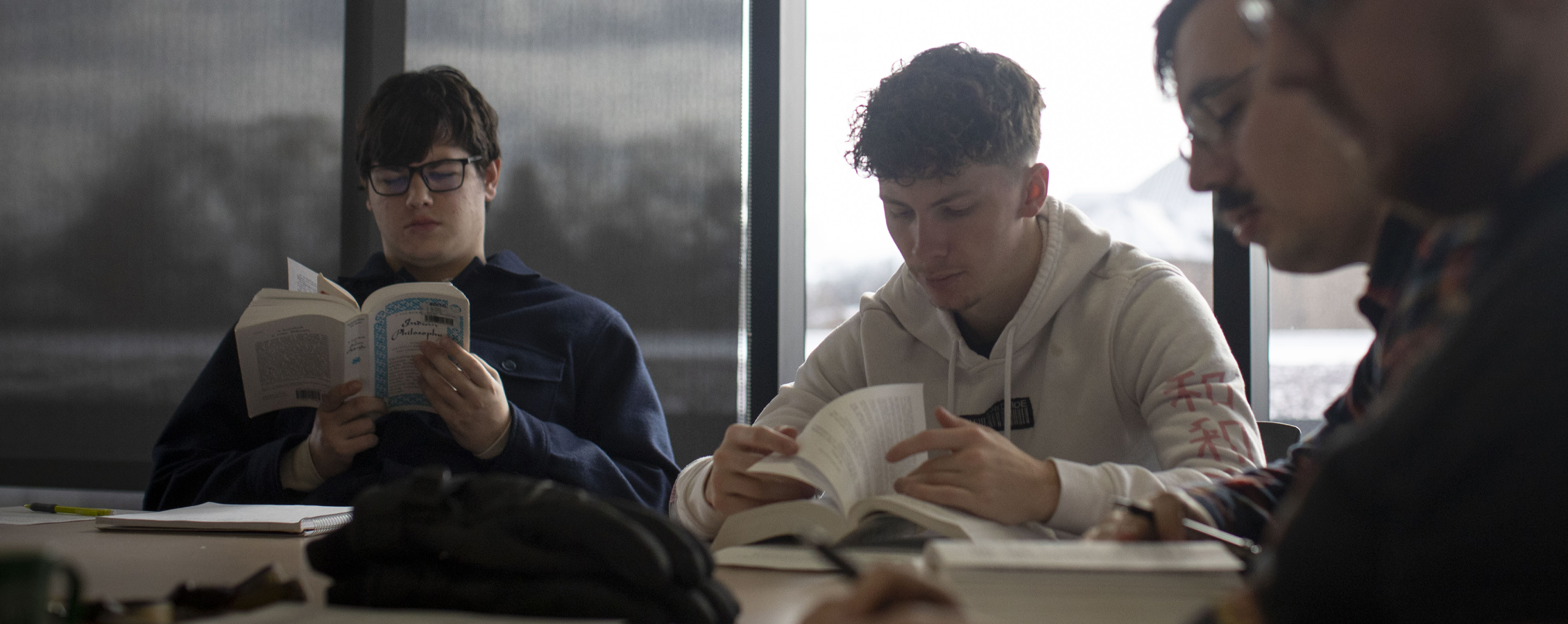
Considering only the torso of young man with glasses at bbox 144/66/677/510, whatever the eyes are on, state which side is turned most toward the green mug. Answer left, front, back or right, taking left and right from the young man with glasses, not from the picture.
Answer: front

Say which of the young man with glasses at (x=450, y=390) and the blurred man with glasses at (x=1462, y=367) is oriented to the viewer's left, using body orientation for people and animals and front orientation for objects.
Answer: the blurred man with glasses

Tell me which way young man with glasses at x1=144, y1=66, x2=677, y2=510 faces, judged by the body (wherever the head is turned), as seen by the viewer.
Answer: toward the camera

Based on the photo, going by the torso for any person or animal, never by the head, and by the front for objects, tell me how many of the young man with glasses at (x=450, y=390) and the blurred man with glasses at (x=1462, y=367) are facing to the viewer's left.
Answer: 1

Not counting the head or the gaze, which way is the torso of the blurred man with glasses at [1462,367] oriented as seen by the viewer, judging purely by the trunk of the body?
to the viewer's left

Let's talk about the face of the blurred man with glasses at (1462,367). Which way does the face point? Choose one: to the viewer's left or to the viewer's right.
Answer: to the viewer's left

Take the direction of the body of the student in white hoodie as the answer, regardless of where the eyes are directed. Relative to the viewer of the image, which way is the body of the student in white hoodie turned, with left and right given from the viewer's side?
facing the viewer and to the left of the viewer

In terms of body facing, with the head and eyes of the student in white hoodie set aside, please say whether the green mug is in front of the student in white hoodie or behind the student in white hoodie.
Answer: in front

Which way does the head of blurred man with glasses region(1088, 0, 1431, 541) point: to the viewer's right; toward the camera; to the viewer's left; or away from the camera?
to the viewer's left

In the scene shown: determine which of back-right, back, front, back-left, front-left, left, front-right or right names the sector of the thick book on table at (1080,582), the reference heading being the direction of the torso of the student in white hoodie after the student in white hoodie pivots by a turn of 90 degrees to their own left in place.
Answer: front-right
